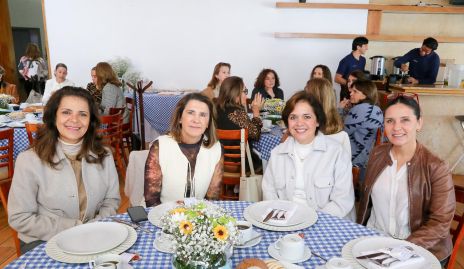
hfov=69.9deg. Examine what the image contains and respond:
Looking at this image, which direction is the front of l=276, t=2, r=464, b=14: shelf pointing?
toward the camera

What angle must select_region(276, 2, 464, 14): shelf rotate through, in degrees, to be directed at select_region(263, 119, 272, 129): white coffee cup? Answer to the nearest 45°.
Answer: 0° — it already faces it

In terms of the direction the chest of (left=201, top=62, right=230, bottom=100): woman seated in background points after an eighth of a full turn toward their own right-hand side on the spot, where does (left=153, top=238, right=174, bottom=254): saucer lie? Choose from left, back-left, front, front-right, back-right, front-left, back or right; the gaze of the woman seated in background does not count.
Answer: front

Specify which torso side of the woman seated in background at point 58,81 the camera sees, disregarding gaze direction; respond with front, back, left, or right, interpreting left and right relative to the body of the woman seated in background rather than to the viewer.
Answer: front

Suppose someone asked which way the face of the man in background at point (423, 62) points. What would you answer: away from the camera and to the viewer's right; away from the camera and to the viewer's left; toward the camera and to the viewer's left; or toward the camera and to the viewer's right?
toward the camera and to the viewer's left

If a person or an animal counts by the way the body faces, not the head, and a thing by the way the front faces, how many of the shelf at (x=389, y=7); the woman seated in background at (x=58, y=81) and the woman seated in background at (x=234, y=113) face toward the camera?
2

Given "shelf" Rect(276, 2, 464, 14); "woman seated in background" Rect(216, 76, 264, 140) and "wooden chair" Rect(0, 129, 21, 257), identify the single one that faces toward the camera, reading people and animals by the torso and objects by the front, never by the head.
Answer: the shelf

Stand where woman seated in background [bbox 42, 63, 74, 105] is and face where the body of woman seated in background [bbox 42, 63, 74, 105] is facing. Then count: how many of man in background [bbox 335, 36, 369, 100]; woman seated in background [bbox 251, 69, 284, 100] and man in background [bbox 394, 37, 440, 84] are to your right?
0

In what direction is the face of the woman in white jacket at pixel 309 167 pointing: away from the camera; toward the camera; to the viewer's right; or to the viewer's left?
toward the camera

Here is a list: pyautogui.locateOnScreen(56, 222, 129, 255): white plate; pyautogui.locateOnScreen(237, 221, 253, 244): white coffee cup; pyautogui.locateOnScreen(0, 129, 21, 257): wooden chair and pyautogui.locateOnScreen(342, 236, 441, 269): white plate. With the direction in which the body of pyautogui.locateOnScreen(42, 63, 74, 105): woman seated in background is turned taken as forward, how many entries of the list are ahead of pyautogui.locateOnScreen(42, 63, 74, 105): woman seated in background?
4

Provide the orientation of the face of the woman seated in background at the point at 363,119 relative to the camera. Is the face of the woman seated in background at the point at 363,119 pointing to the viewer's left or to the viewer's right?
to the viewer's left

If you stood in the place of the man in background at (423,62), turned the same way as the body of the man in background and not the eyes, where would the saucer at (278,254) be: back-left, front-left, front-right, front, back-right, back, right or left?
front-left

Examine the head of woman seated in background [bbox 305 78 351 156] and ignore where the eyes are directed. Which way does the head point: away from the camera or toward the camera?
away from the camera

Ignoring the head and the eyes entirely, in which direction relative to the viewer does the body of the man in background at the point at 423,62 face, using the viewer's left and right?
facing the viewer and to the left of the viewer

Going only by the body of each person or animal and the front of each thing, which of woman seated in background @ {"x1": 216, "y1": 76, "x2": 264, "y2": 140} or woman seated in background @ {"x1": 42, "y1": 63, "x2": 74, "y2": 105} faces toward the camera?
woman seated in background @ {"x1": 42, "y1": 63, "x2": 74, "y2": 105}

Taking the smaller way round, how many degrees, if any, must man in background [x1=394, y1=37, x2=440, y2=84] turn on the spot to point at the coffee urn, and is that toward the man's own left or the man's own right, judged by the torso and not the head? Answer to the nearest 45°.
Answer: approximately 45° to the man's own right

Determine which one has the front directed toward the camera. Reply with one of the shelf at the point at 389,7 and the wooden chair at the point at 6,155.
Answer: the shelf

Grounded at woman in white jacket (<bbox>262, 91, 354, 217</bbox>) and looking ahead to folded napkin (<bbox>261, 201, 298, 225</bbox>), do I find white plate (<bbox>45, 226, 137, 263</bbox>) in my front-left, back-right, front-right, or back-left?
front-right
